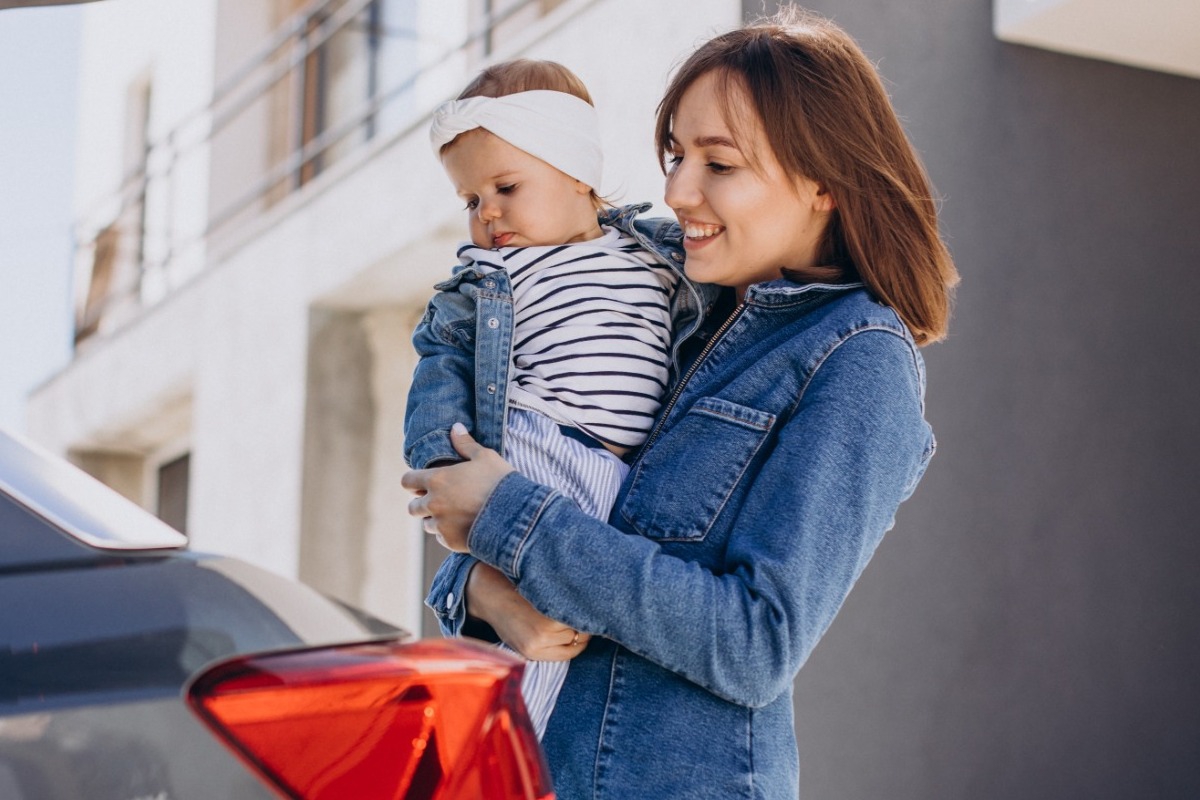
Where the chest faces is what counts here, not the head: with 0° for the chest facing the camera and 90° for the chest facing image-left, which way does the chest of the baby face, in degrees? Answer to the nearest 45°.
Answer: approximately 45°

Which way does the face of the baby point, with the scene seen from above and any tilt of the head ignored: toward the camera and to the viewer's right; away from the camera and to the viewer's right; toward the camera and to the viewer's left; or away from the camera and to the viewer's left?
toward the camera and to the viewer's left

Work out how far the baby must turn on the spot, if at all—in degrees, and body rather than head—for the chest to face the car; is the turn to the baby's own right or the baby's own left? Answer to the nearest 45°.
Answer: approximately 45° to the baby's own right

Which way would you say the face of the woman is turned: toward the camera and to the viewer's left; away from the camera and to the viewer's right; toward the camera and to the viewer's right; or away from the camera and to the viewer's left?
toward the camera and to the viewer's left
